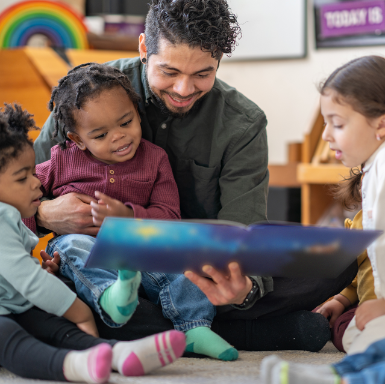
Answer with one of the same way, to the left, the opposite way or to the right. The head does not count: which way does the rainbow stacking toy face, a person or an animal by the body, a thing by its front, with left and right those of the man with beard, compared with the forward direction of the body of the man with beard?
the same way

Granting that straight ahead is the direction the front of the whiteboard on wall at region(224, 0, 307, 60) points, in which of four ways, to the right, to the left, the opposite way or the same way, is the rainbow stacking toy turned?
the same way

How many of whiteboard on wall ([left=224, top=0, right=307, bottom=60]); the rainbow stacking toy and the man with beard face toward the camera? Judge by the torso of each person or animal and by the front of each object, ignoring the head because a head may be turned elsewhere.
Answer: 3

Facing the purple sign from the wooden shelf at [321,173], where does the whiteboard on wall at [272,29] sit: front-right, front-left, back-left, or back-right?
front-left

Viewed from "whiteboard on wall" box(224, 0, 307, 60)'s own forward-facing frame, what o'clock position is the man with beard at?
The man with beard is roughly at 12 o'clock from the whiteboard on wall.

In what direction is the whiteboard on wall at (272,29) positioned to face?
toward the camera

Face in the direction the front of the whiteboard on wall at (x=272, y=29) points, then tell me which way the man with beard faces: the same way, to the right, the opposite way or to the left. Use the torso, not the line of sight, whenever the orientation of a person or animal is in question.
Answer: the same way

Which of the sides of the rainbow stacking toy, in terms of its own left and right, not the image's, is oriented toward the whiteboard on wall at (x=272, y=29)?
left

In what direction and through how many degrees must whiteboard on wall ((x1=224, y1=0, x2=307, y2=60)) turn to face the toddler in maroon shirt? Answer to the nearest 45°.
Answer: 0° — it already faces them

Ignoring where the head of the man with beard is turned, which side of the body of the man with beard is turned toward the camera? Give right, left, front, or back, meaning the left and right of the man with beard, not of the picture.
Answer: front

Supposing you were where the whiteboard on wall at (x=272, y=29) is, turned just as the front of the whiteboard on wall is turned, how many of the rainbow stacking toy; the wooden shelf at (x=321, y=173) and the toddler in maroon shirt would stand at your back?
0

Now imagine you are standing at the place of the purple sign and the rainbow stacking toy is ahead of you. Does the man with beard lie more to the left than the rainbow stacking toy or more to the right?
left

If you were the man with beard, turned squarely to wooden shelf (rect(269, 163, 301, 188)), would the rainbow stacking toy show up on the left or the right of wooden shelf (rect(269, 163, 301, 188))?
left

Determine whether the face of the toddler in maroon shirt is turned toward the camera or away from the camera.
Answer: toward the camera

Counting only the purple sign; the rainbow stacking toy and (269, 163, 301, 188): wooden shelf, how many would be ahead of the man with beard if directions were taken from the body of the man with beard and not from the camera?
0
